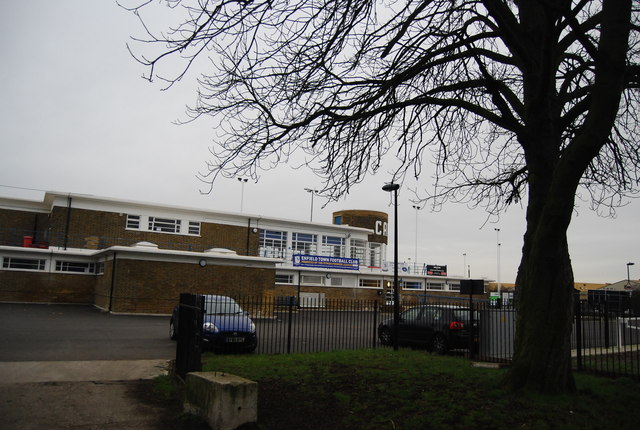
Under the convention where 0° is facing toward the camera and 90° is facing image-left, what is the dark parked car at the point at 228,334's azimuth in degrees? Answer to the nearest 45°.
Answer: approximately 315°

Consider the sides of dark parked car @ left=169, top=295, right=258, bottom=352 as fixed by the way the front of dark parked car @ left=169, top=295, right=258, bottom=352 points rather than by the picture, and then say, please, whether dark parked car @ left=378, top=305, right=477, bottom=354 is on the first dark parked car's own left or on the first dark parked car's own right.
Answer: on the first dark parked car's own left

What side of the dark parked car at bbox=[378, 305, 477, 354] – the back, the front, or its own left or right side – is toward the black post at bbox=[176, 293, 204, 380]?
left

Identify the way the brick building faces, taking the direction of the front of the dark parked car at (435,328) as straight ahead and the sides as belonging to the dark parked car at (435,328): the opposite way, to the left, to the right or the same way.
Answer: the opposite way

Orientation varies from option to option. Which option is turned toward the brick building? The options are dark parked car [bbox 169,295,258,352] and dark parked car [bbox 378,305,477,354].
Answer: dark parked car [bbox 378,305,477,354]

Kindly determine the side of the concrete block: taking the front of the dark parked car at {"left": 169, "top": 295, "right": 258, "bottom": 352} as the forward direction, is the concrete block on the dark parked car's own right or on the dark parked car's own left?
on the dark parked car's own right

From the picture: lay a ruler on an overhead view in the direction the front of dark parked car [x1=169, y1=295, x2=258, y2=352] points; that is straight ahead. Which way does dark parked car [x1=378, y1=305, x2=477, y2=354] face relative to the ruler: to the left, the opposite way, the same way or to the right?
the opposite way

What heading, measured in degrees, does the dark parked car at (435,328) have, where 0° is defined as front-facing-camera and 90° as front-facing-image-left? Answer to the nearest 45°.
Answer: approximately 135°

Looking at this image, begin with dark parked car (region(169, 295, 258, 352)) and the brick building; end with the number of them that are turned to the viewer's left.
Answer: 0

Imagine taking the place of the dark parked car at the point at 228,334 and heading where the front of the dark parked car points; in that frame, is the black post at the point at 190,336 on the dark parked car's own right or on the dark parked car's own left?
on the dark parked car's own right

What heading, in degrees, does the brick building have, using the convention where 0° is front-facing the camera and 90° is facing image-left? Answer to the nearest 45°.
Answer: approximately 315°

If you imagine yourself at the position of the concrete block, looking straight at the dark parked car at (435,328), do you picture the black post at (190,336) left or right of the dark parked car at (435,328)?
left

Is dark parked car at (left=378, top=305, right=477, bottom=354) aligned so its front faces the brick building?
yes
